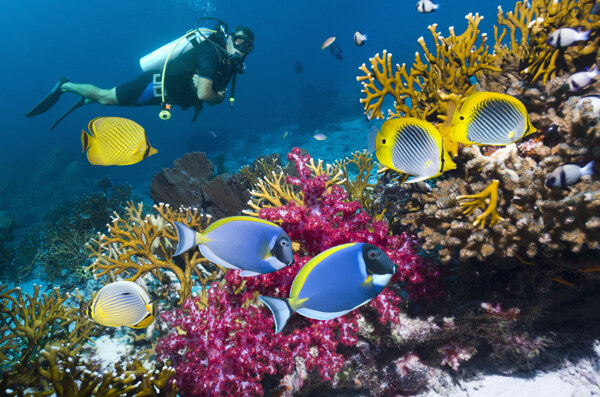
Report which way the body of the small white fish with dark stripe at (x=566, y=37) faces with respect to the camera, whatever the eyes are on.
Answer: to the viewer's left

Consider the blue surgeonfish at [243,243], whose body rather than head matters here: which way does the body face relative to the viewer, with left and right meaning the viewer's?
facing to the right of the viewer

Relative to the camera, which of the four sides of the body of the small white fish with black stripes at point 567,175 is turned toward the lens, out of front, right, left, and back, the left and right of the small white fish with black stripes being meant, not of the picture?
left

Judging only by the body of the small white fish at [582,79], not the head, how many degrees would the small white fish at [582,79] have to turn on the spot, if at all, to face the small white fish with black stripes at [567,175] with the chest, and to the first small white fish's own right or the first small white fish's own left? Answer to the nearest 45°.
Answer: approximately 90° to the first small white fish's own left

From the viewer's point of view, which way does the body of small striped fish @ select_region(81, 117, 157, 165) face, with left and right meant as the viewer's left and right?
facing to the right of the viewer

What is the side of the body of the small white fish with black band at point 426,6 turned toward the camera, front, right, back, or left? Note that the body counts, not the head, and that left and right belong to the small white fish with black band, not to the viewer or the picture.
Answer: left

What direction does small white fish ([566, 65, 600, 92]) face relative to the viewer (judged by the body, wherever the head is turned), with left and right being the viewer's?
facing to the left of the viewer

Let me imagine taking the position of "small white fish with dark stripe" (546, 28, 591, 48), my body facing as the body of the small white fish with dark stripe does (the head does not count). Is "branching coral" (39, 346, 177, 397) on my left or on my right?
on my left

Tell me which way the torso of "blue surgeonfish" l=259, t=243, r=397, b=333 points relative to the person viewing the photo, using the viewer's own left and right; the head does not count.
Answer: facing to the right of the viewer
